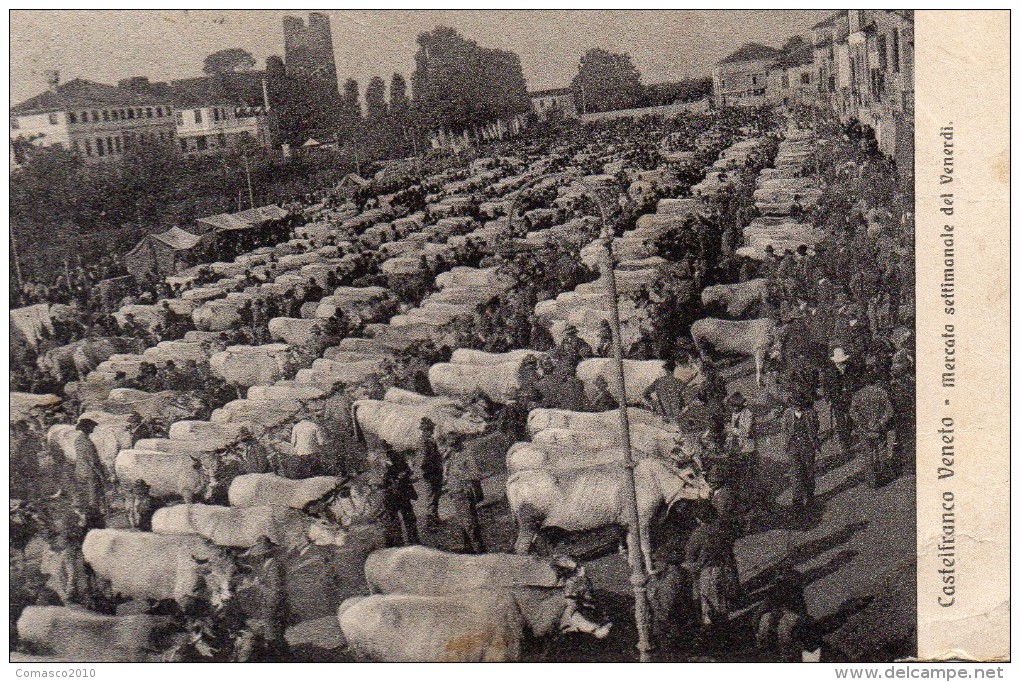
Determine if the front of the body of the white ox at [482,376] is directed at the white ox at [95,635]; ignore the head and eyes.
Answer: no

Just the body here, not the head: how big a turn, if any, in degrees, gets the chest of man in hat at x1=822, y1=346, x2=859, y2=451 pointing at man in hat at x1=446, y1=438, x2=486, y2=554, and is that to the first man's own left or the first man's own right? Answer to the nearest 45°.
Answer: approximately 45° to the first man's own right

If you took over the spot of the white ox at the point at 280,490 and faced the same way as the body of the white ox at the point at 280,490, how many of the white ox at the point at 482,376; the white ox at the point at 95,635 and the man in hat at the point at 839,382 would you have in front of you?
2

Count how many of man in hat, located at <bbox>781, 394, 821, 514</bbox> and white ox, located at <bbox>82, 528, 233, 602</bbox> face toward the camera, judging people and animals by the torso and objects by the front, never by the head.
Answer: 1

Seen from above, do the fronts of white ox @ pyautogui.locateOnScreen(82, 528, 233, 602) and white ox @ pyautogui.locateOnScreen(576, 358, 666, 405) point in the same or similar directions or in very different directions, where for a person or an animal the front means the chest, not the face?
same or similar directions

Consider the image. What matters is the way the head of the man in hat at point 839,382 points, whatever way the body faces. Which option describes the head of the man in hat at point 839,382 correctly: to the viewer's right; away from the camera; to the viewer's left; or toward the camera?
toward the camera

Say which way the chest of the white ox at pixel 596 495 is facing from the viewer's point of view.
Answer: to the viewer's right

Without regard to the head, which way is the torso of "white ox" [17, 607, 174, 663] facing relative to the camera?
to the viewer's right

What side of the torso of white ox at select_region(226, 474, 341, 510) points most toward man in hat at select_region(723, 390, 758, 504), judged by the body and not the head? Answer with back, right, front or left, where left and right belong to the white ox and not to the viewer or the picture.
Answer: front

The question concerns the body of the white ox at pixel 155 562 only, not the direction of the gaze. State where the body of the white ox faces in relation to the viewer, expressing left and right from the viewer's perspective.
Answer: facing to the right of the viewer

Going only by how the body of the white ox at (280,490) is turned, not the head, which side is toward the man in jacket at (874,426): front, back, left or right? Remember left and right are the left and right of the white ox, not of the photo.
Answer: front

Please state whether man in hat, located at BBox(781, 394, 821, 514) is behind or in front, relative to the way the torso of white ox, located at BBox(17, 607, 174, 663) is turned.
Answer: in front

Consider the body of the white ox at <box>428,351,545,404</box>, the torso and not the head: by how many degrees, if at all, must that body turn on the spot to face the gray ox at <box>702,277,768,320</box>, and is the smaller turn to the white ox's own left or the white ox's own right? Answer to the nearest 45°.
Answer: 0° — it already faces it

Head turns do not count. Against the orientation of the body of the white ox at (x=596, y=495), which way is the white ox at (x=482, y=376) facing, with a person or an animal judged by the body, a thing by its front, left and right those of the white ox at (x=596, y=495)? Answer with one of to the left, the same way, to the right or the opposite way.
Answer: the same way

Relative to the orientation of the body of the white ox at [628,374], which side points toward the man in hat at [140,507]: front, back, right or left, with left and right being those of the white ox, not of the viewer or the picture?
back

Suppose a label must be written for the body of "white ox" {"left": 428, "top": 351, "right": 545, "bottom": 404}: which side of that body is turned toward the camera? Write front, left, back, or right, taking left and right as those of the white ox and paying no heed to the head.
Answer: right
